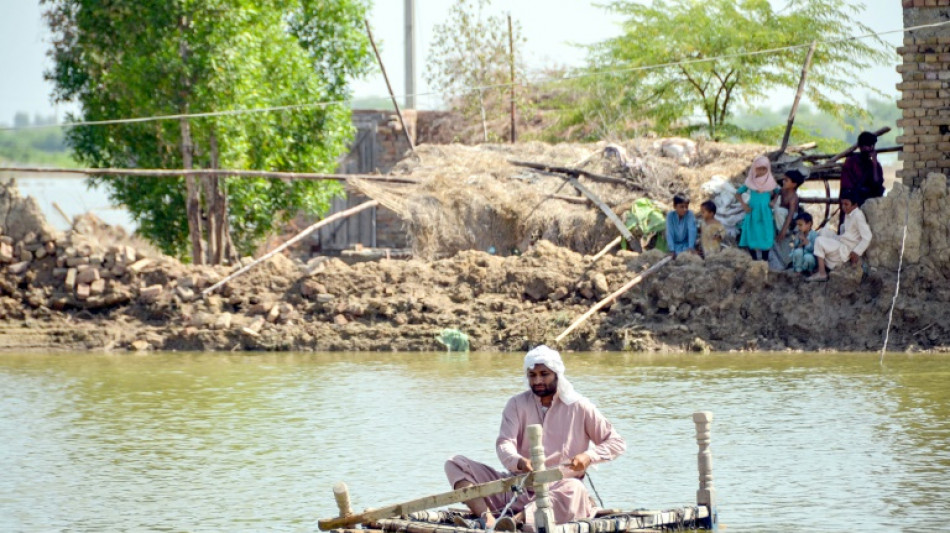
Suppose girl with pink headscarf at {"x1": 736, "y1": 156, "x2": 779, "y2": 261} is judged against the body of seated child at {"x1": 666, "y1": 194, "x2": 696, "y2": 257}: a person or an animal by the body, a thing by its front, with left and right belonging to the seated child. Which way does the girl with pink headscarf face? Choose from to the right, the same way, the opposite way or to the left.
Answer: the same way

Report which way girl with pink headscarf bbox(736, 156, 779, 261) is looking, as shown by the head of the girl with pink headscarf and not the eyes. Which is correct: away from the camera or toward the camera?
toward the camera

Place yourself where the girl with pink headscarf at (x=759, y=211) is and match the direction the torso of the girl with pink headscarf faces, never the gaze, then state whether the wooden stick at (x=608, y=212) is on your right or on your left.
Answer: on your right

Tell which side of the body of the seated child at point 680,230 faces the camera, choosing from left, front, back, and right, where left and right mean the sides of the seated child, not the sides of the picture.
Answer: front

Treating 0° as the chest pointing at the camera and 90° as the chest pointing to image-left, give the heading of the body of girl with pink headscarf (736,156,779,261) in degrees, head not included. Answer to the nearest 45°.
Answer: approximately 0°

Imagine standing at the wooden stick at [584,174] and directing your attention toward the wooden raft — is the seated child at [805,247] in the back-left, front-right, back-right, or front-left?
front-left

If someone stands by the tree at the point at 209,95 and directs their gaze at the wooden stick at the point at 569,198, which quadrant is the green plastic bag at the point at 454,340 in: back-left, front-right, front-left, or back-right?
front-right

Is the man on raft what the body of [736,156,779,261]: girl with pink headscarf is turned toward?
yes

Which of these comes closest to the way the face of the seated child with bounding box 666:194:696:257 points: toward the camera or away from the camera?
toward the camera

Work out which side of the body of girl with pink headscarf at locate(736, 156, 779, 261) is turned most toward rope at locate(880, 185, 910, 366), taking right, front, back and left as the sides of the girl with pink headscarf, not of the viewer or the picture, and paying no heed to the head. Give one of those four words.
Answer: left

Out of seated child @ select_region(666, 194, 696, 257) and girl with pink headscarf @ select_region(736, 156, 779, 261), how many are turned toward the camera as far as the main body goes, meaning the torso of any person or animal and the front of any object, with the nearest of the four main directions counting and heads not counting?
2

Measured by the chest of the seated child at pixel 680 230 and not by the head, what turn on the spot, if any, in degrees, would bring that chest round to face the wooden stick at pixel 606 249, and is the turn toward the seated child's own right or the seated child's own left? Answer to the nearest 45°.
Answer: approximately 135° to the seated child's own right

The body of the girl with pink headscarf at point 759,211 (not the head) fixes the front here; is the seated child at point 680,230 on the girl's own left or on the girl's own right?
on the girl's own right
